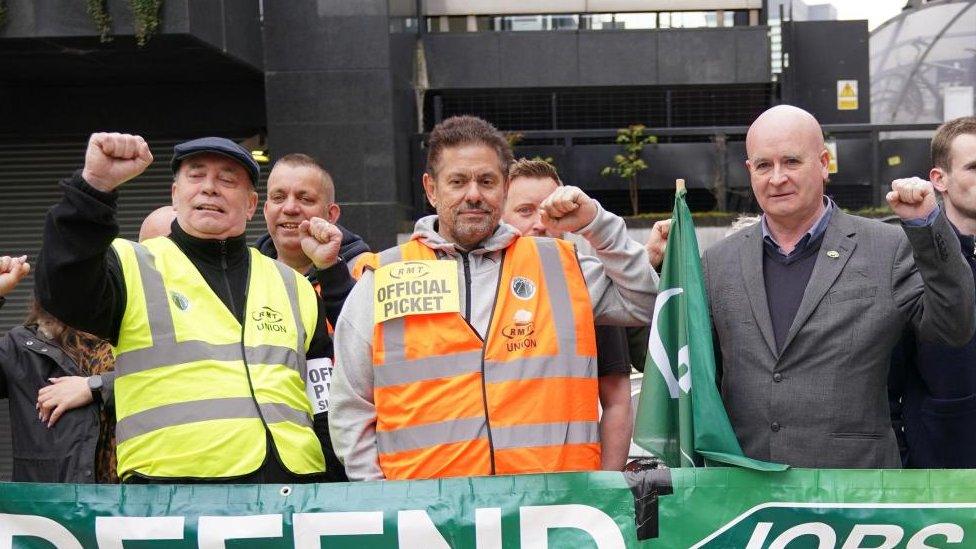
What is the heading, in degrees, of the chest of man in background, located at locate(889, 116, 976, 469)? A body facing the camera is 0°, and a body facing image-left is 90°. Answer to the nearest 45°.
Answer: approximately 315°

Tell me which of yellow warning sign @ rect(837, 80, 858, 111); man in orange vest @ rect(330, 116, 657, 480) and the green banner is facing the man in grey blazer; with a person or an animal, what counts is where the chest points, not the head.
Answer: the yellow warning sign

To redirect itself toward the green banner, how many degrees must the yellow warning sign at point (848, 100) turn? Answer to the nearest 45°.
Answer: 0° — it already faces it

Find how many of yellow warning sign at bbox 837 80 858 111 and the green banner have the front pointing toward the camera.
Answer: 2

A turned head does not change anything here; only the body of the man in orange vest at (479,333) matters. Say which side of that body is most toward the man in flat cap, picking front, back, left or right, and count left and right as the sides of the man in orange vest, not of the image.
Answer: right

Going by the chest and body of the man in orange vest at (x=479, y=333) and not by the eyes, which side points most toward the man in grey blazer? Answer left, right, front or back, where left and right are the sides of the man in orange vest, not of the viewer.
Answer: left

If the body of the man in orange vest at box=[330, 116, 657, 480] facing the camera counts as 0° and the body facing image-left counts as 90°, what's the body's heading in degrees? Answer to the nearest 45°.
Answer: approximately 0°

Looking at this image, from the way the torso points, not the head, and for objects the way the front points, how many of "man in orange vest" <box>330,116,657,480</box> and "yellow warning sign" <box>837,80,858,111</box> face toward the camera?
2

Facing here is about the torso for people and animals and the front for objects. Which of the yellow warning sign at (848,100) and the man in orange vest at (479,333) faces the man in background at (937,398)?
the yellow warning sign
